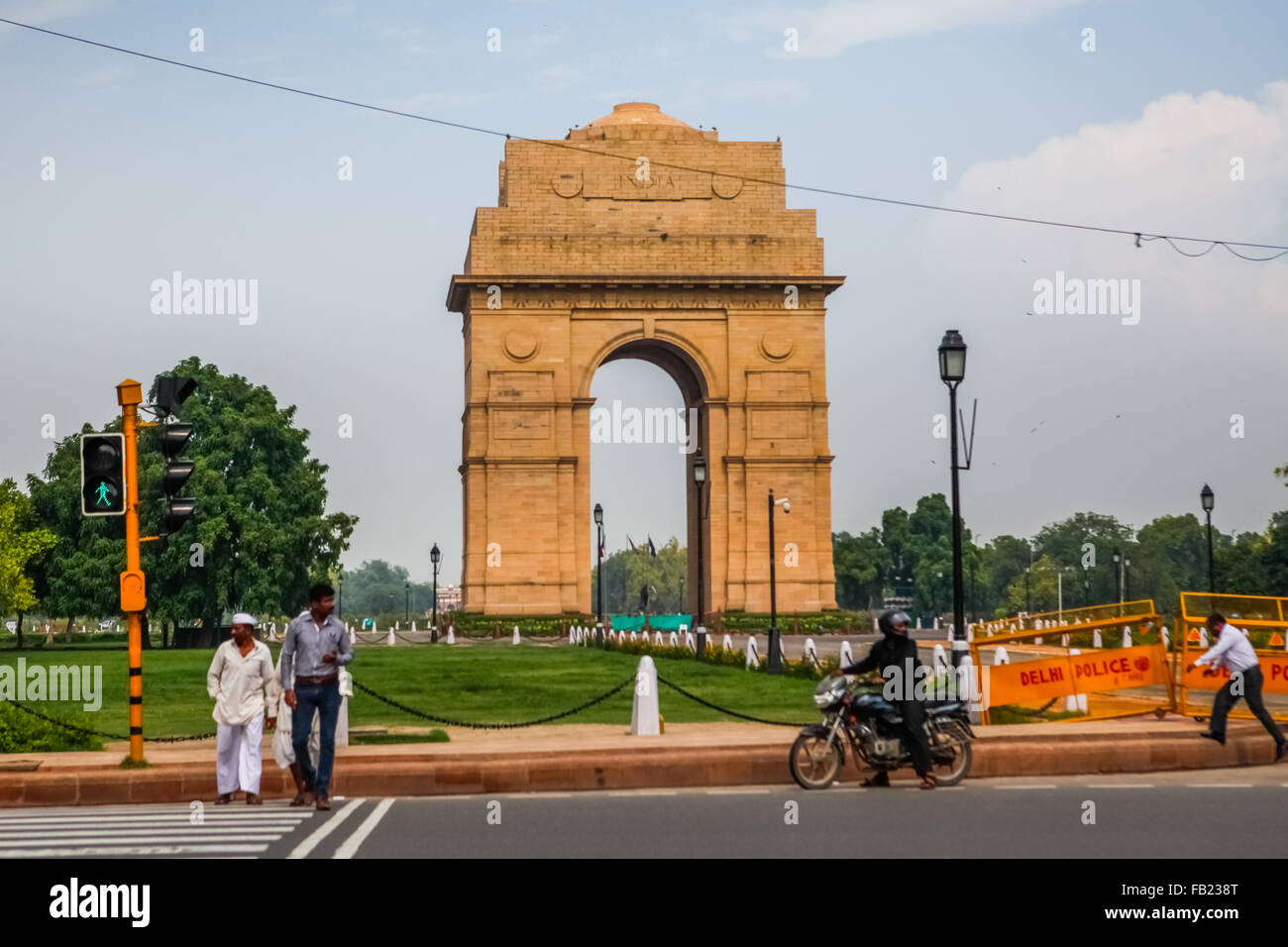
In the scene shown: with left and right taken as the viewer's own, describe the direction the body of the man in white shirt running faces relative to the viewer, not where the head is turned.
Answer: facing to the left of the viewer

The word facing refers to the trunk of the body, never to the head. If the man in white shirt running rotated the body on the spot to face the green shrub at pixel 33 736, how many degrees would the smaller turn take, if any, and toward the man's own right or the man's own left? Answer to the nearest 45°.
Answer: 0° — they already face it

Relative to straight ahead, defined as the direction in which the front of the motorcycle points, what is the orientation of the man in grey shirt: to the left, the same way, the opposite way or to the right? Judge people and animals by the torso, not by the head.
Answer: to the left

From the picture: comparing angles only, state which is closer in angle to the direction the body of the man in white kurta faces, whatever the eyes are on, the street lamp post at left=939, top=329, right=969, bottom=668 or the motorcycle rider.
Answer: the motorcycle rider

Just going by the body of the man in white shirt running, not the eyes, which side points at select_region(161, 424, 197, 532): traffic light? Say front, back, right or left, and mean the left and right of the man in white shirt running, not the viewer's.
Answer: front

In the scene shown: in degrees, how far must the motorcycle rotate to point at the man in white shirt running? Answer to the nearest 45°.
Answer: approximately 135° to its right

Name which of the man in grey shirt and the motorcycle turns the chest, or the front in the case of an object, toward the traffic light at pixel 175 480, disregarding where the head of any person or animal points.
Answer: the motorcycle

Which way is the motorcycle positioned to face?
to the viewer's left

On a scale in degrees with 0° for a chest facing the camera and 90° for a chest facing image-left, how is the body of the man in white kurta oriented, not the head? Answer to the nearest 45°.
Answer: approximately 0°
